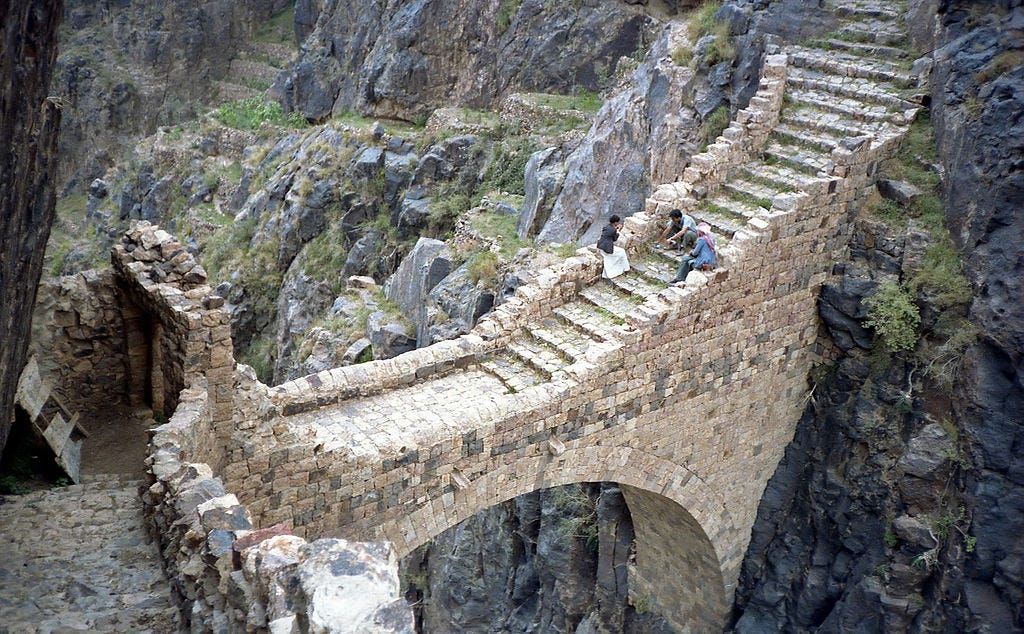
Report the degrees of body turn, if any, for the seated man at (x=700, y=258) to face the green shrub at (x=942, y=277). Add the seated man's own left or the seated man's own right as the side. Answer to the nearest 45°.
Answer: approximately 180°

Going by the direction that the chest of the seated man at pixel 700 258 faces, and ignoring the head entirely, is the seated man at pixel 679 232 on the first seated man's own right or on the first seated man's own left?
on the first seated man's own right

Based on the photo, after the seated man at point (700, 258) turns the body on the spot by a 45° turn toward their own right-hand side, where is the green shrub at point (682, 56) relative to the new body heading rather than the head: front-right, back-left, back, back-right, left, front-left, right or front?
front-right

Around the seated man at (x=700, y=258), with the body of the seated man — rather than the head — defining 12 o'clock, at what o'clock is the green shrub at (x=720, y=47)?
The green shrub is roughly at 3 o'clock from the seated man.

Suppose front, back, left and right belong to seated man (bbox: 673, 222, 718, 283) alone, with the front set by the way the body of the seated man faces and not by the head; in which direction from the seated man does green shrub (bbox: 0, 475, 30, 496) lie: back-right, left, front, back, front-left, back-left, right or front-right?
front-left

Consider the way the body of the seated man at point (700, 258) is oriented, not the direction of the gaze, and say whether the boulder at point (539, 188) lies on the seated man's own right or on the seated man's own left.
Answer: on the seated man's own right

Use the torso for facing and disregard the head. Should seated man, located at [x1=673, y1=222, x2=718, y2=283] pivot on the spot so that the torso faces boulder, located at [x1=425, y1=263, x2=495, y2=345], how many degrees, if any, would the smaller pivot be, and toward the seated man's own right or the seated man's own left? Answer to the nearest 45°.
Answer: approximately 45° to the seated man's own right

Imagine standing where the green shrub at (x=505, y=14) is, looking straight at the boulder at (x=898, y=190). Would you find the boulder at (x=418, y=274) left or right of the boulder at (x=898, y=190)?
right

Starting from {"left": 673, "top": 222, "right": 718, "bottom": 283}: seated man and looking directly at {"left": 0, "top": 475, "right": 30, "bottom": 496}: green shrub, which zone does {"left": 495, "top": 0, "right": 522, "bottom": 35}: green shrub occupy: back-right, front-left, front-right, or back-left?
back-right

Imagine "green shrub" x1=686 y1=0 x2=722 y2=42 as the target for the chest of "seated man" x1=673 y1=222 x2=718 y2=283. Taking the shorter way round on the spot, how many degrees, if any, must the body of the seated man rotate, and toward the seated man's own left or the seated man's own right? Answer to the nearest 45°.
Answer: approximately 90° to the seated man's own right

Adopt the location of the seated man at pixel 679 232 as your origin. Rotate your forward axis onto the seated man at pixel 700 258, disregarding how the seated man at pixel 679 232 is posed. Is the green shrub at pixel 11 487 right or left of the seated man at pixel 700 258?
right

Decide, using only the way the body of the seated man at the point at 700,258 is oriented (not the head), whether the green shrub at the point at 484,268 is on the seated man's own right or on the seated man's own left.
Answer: on the seated man's own right

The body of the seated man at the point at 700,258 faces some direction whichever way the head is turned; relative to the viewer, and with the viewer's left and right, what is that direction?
facing to the left of the viewer

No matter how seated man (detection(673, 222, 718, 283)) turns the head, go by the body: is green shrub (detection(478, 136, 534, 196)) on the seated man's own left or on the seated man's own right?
on the seated man's own right

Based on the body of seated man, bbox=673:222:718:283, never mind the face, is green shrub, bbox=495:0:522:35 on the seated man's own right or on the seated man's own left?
on the seated man's own right

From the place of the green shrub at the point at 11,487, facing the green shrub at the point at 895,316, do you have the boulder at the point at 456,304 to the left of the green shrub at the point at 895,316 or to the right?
left
